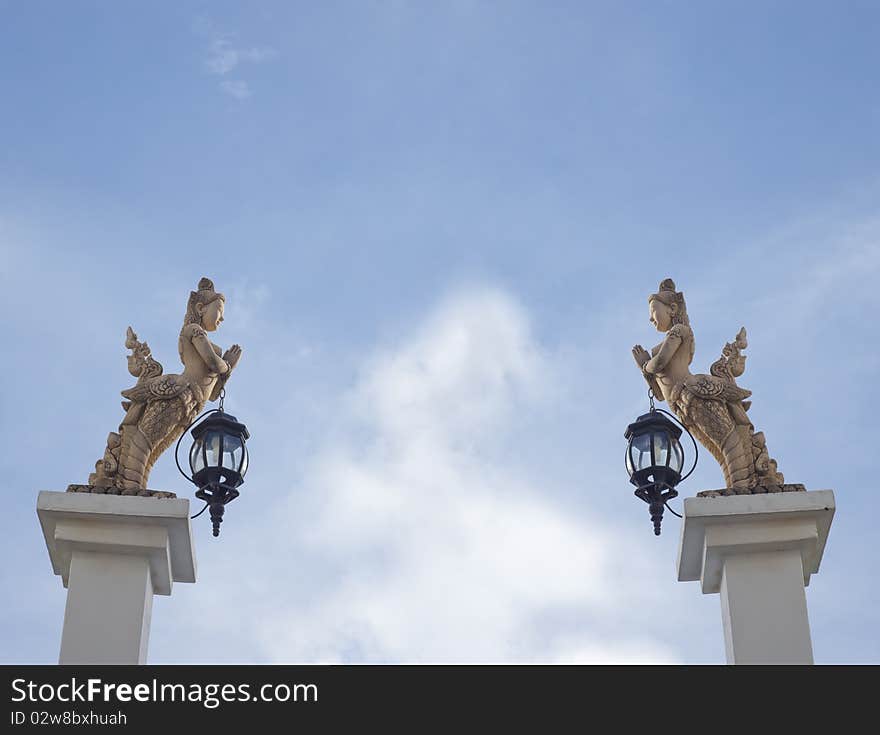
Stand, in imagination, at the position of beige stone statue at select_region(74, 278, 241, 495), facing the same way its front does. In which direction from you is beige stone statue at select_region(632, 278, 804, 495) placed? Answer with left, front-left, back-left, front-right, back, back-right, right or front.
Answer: front

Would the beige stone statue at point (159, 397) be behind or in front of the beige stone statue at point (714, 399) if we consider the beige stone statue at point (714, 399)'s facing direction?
in front

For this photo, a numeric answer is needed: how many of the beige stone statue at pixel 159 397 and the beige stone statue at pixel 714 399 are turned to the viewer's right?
1

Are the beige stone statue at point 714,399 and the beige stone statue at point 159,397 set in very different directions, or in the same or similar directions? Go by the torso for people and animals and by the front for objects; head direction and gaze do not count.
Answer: very different directions

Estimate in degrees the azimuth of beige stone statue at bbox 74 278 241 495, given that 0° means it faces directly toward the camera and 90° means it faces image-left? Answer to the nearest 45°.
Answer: approximately 270°

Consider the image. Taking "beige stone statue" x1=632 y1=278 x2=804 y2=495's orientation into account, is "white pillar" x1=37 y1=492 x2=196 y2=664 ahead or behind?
ahead

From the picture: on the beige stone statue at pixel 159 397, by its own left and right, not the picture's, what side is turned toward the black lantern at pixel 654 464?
front

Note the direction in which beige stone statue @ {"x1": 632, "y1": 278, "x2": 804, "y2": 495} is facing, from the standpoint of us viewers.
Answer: facing to the left of the viewer
